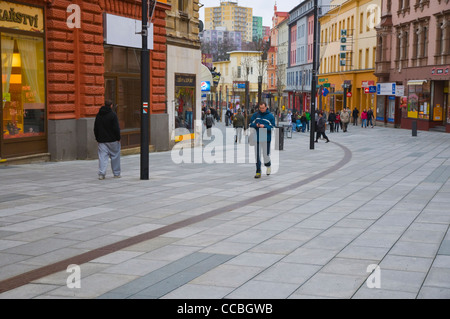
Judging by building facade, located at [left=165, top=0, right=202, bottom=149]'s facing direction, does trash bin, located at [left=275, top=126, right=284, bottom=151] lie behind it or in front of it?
in front

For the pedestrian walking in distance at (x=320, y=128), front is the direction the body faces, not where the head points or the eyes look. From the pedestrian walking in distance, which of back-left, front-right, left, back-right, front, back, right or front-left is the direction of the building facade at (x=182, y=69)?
front-left

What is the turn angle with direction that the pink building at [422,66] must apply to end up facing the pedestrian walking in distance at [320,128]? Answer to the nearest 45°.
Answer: approximately 45° to its left

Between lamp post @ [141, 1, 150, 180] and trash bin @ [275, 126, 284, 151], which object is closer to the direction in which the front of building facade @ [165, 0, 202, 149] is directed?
the trash bin

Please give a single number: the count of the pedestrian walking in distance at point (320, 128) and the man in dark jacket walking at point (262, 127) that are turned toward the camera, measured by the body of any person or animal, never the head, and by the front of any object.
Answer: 1

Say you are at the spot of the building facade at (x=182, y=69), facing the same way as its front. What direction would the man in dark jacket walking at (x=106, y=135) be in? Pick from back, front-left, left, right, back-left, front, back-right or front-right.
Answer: front-right

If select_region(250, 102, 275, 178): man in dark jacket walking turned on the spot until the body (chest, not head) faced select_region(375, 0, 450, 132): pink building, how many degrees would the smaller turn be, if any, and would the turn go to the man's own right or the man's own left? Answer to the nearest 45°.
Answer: approximately 180°

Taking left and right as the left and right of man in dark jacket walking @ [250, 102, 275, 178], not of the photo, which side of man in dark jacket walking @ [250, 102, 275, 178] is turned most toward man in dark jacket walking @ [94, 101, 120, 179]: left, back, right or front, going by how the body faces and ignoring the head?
right

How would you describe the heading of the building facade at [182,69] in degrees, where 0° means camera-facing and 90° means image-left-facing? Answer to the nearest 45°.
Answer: approximately 315°

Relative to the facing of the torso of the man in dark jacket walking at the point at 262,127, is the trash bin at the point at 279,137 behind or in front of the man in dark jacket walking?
behind
